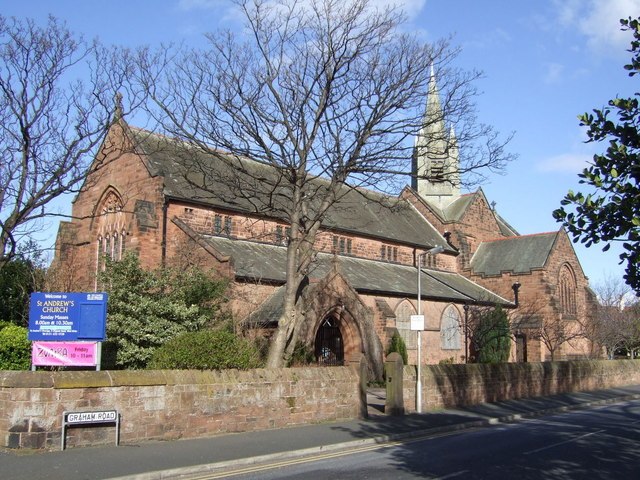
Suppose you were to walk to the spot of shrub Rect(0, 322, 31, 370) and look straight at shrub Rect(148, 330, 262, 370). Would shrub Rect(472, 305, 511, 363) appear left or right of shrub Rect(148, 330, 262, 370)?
left

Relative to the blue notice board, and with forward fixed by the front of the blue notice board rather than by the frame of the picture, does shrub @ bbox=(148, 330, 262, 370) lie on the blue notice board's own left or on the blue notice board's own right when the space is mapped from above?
on the blue notice board's own left

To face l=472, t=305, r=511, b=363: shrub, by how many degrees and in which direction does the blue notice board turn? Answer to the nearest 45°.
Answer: approximately 135° to its left

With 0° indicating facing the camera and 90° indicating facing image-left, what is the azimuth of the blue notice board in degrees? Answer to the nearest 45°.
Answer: approximately 0°

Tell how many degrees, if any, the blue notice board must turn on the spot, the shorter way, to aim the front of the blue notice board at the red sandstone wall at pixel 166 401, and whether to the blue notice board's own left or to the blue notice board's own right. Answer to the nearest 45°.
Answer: approximately 90° to the blue notice board's own left

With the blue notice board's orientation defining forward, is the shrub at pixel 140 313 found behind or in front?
behind

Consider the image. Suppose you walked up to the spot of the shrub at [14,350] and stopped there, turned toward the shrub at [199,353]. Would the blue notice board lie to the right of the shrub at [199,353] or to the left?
right
